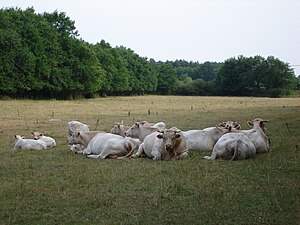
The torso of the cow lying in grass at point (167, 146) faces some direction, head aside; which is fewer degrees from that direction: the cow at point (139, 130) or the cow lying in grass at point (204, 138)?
the cow lying in grass

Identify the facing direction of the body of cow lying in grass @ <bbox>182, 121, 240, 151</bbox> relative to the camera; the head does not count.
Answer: to the viewer's right

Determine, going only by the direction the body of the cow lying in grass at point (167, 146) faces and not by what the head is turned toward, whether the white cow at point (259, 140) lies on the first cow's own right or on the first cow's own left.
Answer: on the first cow's own left

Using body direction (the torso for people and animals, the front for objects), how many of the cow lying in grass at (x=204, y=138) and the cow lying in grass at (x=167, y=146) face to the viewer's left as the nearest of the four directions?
0

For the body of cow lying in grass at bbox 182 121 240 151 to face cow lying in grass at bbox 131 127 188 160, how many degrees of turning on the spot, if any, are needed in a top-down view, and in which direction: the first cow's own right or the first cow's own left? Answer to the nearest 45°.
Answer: approximately 135° to the first cow's own right

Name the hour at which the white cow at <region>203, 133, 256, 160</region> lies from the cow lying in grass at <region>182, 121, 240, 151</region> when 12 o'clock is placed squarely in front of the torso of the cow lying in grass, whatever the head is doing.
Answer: The white cow is roughly at 2 o'clock from the cow lying in grass.

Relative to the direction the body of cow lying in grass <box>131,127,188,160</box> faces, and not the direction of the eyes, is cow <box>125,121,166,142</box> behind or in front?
behind

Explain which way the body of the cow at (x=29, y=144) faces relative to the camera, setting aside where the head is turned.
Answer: to the viewer's left

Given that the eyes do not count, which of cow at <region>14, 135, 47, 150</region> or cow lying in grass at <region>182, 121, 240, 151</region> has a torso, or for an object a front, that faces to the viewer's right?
the cow lying in grass

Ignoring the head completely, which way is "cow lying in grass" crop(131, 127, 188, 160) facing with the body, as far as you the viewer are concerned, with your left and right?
facing the viewer and to the right of the viewer

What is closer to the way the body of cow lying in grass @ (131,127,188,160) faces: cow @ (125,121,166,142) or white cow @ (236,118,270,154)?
the white cow
